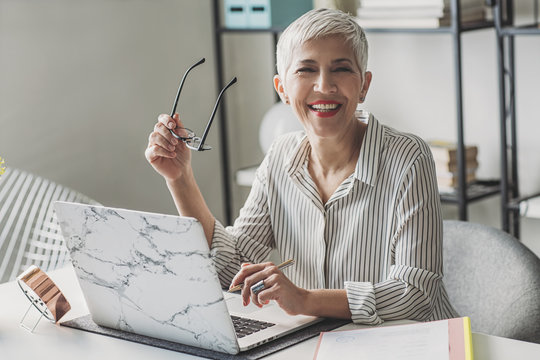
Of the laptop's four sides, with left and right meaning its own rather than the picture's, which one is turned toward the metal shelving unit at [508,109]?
front

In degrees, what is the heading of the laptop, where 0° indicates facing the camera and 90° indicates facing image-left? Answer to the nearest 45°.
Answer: approximately 225°

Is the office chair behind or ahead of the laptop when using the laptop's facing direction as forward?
ahead

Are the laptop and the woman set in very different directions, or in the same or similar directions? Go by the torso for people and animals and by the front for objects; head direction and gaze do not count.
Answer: very different directions

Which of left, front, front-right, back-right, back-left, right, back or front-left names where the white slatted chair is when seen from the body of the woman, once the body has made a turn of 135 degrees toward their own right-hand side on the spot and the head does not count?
front-left

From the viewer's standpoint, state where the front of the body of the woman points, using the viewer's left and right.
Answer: facing the viewer and to the left of the viewer
